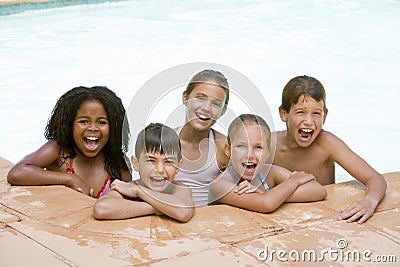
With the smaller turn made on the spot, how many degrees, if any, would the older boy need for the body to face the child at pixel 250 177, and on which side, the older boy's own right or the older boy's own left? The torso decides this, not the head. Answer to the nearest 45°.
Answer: approximately 45° to the older boy's own right

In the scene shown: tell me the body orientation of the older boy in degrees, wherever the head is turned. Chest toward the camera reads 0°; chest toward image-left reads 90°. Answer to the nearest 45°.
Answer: approximately 0°

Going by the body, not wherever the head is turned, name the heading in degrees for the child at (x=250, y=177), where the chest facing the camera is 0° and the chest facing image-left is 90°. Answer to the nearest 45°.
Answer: approximately 0°

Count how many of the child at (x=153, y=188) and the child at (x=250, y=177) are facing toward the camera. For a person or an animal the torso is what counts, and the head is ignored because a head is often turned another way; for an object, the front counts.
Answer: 2

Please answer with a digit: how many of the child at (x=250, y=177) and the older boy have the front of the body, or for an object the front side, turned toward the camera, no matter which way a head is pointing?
2

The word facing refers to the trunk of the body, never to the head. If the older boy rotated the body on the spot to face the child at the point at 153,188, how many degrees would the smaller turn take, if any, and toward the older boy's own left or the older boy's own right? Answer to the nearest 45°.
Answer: approximately 45° to the older boy's own right

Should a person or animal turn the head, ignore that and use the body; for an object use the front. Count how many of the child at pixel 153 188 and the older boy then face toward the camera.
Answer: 2
